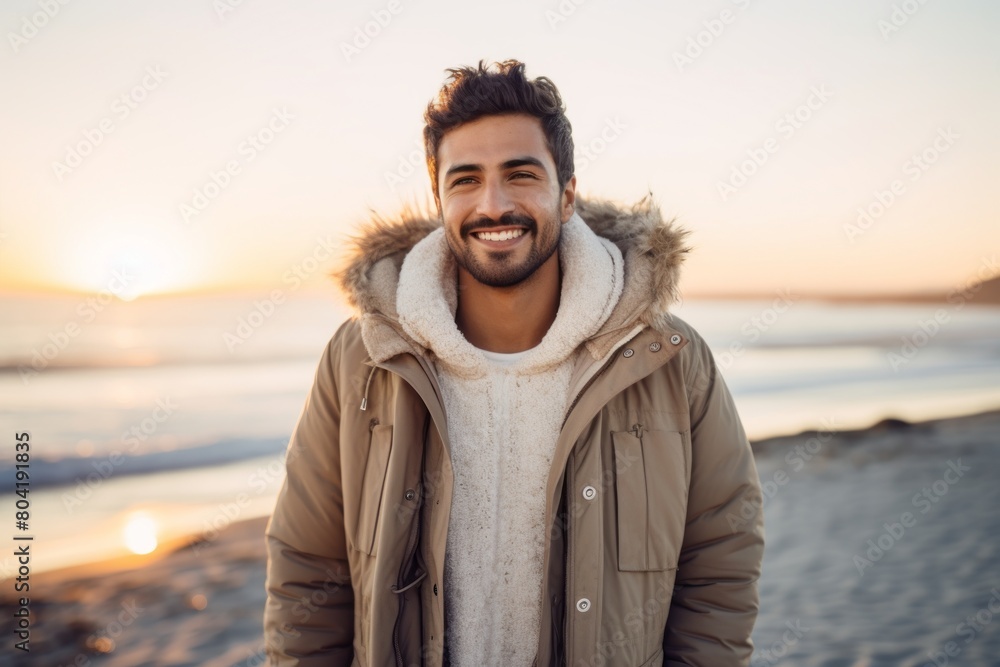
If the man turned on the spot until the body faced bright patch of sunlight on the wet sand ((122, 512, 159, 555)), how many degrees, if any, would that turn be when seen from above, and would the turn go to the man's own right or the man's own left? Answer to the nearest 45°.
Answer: approximately 135° to the man's own right

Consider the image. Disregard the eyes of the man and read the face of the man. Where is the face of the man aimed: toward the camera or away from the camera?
toward the camera

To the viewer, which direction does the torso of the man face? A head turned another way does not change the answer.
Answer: toward the camera
